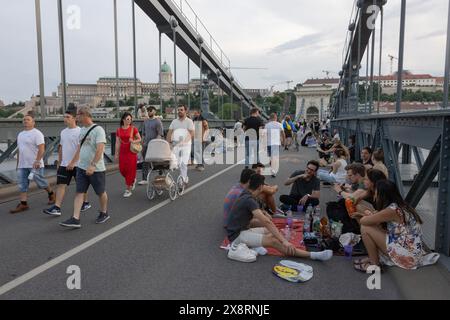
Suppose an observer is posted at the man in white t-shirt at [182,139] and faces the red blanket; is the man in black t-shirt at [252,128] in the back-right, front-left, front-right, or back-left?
back-left

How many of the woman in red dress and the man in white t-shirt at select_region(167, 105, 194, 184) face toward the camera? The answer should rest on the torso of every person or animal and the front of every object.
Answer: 2

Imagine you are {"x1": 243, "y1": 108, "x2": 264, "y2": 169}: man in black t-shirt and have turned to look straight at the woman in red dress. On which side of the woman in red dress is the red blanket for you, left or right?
left

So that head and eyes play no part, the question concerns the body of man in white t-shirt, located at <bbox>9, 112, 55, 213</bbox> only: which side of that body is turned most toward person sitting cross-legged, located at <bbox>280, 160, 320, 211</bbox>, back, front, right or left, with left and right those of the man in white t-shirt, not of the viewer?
left

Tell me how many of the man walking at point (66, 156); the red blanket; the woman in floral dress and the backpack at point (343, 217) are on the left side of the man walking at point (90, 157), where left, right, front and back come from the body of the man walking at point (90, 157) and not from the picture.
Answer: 3

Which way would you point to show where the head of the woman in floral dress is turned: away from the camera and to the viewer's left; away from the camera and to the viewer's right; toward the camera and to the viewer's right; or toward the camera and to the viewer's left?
away from the camera and to the viewer's left

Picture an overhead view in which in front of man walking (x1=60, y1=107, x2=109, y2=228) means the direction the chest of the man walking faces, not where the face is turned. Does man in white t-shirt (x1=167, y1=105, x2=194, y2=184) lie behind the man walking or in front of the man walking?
behind

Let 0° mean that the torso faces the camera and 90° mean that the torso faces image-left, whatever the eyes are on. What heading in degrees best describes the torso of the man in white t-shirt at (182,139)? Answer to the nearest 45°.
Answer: approximately 0°

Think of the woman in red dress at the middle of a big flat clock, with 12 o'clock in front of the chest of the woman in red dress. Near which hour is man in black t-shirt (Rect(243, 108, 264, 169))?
The man in black t-shirt is roughly at 8 o'clock from the woman in red dress.

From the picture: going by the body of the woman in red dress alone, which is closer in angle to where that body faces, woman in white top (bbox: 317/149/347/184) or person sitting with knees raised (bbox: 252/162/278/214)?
the person sitting with knees raised
